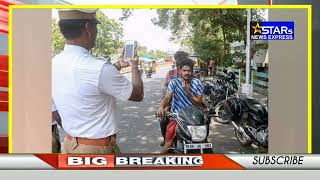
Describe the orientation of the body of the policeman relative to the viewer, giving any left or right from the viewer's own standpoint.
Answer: facing away from the viewer and to the right of the viewer

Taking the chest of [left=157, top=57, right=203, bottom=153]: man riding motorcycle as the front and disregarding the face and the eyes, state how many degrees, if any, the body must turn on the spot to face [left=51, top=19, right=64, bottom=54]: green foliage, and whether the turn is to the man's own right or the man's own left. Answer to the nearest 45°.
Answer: approximately 90° to the man's own right

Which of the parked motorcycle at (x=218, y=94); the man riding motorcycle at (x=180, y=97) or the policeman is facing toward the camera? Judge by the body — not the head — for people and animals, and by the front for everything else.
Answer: the man riding motorcycle

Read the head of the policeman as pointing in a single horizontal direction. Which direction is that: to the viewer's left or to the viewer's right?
to the viewer's right

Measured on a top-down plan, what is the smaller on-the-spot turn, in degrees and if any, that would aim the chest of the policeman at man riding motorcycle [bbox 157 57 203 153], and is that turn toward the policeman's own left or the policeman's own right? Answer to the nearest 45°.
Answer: approximately 45° to the policeman's own right

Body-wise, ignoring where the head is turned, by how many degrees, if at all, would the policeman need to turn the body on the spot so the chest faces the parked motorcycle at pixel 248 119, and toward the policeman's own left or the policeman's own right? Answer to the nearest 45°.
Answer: approximately 45° to the policeman's own right

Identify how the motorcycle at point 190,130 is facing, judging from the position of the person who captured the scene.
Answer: facing the viewer and to the right of the viewer

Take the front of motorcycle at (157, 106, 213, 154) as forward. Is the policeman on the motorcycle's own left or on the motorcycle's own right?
on the motorcycle's own right
